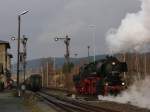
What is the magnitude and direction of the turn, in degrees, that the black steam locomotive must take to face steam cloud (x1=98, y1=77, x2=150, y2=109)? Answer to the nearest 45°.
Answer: approximately 45° to its left
